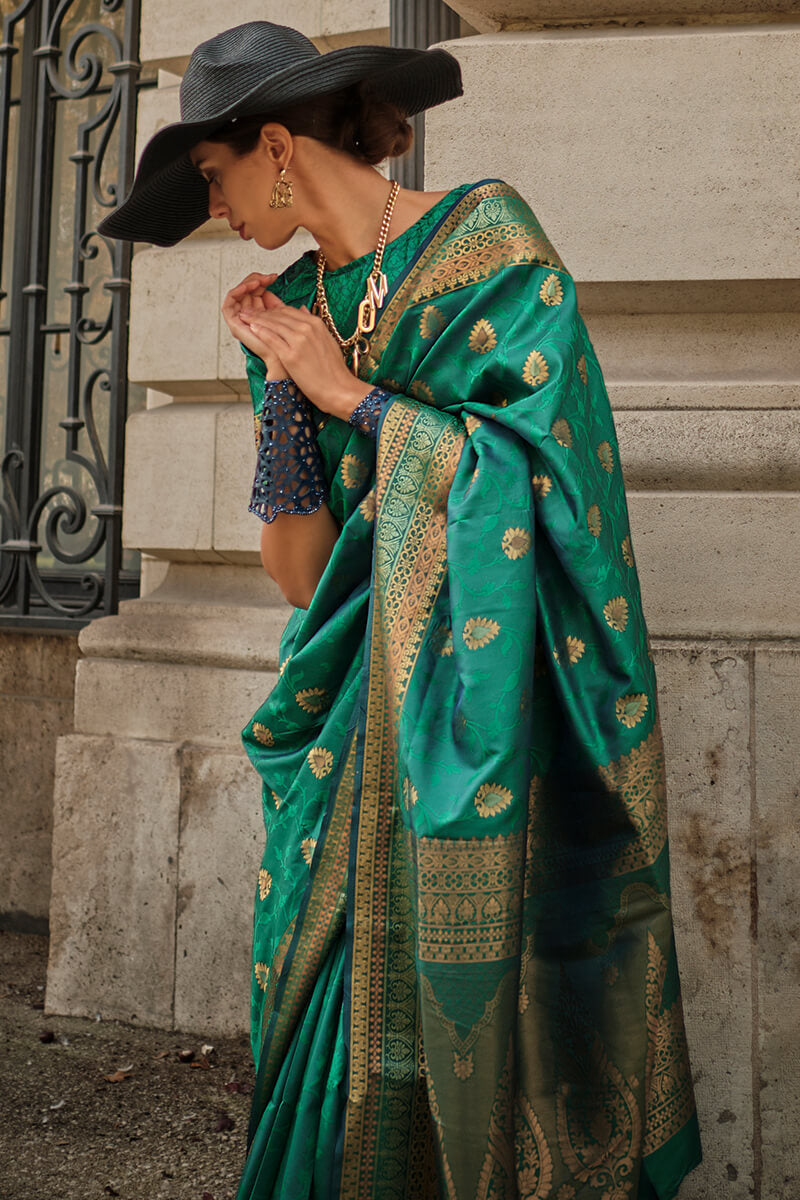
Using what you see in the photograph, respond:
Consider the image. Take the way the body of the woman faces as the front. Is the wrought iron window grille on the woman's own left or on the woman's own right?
on the woman's own right

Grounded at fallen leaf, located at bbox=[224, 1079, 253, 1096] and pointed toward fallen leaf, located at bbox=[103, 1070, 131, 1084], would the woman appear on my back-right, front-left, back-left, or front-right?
back-left

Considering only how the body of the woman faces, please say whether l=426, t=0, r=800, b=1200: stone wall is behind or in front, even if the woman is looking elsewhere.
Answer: behind

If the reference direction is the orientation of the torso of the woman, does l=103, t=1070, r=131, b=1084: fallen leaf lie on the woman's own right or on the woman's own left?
on the woman's own right

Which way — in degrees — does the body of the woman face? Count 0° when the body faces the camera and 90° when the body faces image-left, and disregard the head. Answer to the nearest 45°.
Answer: approximately 45°

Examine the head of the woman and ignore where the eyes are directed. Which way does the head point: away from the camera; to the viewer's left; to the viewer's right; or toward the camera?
to the viewer's left
